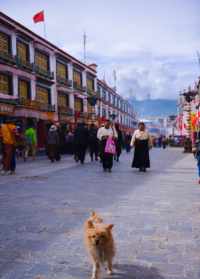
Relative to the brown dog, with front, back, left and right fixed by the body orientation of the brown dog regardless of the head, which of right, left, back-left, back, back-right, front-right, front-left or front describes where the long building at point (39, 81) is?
back

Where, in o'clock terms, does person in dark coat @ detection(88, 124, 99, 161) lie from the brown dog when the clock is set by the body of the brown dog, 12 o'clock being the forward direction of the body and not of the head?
The person in dark coat is roughly at 6 o'clock from the brown dog.

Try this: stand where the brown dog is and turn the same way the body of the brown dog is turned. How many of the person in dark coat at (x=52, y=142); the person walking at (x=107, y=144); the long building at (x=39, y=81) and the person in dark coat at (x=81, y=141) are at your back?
4

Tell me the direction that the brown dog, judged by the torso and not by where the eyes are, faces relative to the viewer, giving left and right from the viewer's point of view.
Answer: facing the viewer

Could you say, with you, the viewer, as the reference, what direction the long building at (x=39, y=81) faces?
facing the viewer and to the right of the viewer

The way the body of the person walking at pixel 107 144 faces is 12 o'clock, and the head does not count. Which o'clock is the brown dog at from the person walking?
The brown dog is roughly at 12 o'clock from the person walking.

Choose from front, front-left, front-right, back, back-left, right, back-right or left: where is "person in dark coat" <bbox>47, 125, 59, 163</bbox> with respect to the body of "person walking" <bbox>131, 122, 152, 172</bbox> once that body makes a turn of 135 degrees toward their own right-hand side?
front

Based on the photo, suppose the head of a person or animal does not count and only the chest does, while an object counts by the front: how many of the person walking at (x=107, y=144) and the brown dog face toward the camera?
2

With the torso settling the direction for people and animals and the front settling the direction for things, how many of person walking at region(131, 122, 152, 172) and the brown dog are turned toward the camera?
2

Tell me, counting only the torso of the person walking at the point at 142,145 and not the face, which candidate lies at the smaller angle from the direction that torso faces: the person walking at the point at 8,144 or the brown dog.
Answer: the brown dog

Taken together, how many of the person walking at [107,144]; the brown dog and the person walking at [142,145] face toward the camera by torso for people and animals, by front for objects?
3

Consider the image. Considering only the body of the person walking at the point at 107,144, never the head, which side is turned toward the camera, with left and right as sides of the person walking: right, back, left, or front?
front
